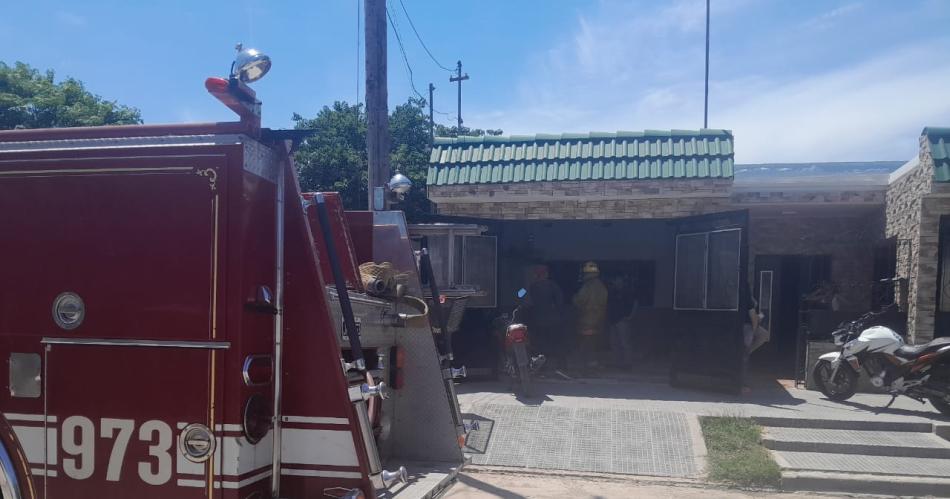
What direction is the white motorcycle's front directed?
to the viewer's left

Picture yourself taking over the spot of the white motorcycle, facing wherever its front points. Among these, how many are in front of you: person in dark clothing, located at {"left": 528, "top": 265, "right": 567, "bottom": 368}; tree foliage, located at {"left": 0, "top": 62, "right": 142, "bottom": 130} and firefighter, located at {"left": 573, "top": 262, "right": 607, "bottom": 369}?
3

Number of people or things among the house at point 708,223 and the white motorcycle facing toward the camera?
1

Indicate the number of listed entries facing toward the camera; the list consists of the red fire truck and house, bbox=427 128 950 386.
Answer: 1

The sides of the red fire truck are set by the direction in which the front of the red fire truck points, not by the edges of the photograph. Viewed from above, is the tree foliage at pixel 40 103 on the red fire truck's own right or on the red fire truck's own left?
on the red fire truck's own right

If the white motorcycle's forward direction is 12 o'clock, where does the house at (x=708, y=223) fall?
The house is roughly at 1 o'clock from the white motorcycle.

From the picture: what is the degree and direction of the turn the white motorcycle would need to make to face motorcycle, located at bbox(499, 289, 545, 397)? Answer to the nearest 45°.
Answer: approximately 45° to its left

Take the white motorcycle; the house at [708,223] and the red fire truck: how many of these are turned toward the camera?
1

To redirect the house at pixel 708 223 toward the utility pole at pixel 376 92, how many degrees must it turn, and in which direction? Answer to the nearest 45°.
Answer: approximately 45° to its right

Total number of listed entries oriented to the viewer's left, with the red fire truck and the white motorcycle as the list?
2

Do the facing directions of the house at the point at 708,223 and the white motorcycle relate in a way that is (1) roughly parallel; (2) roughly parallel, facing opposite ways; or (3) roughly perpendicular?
roughly perpendicular

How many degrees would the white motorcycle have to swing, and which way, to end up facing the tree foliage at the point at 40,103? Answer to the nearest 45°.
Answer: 0° — it already faces it
